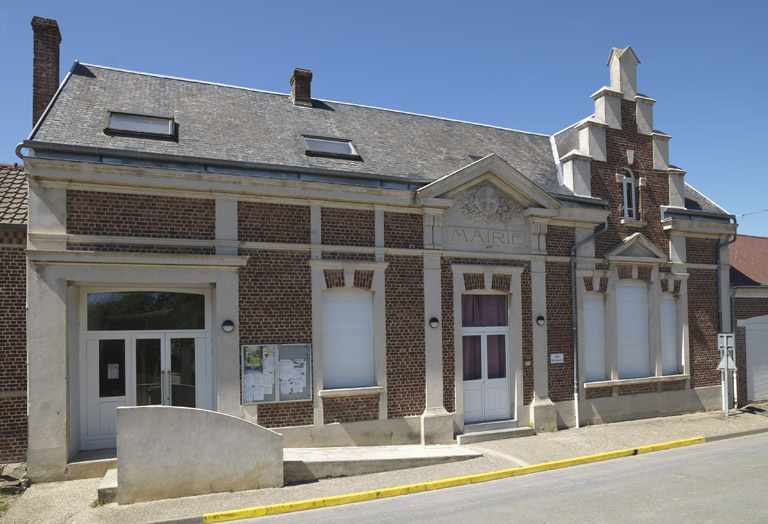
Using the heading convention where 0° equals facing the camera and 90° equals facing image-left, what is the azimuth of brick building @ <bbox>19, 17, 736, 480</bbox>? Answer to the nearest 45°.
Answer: approximately 315°

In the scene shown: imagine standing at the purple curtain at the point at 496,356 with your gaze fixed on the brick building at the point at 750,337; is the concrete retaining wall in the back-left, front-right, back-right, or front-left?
back-right

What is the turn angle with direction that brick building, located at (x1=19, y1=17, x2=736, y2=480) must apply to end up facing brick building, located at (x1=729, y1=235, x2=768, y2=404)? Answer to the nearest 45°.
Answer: approximately 90° to its left
